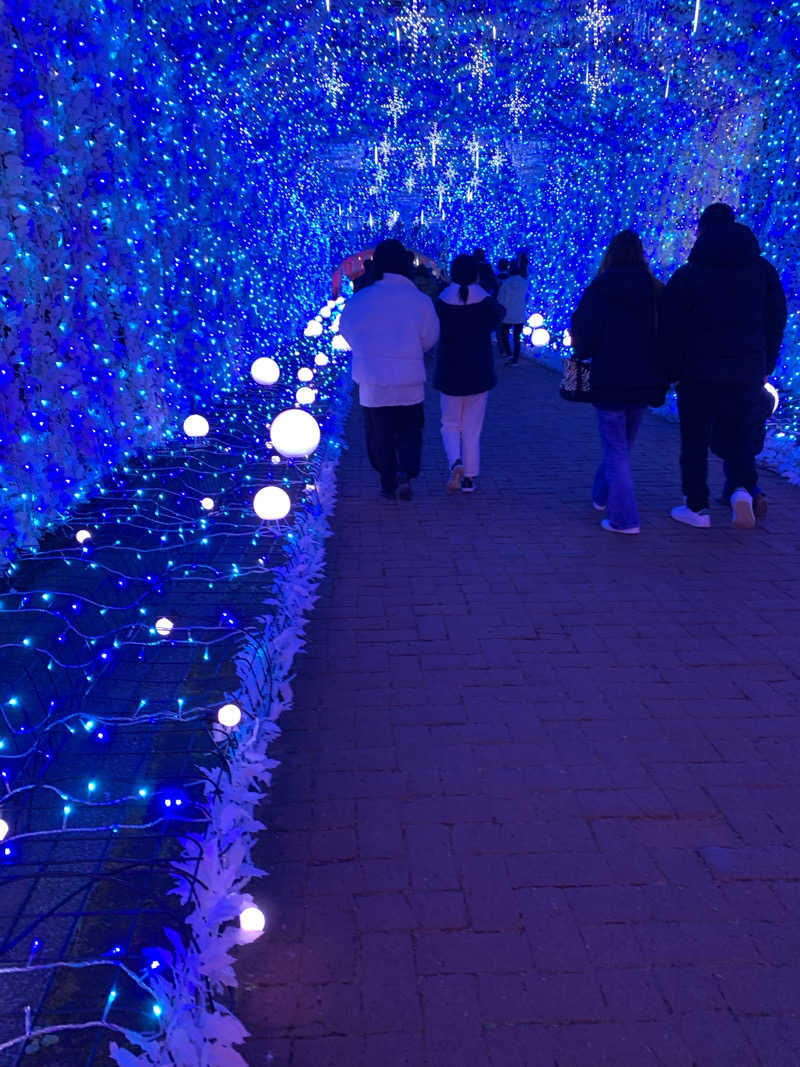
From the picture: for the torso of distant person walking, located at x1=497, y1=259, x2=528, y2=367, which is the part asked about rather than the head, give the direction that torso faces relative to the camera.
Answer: away from the camera

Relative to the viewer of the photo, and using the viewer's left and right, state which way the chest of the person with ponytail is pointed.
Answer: facing away from the viewer

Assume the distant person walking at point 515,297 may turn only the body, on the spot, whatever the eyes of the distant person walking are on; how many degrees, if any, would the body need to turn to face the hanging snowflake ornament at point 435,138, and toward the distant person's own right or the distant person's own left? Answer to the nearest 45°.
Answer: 0° — they already face it

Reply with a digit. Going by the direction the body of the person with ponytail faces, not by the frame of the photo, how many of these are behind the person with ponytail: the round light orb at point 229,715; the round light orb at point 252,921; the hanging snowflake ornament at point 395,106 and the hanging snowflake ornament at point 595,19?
2

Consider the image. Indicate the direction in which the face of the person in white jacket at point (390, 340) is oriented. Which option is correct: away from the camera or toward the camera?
away from the camera

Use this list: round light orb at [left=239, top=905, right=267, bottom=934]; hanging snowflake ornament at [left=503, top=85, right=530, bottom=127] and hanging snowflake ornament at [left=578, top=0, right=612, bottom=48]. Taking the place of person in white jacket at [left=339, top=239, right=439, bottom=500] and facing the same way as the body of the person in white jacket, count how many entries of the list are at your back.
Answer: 1

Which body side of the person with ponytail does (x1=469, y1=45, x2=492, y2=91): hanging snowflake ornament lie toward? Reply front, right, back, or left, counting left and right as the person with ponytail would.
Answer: front

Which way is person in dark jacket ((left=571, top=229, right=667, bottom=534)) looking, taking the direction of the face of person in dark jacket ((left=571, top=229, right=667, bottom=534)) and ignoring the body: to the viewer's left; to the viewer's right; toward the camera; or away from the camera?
away from the camera

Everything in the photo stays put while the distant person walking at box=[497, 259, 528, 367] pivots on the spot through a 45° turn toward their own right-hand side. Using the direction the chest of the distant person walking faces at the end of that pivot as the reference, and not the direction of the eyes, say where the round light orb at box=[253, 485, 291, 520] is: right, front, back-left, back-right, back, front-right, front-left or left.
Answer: back-right

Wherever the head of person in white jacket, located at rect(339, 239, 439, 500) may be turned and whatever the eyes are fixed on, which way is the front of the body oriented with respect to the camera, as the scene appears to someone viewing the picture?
away from the camera

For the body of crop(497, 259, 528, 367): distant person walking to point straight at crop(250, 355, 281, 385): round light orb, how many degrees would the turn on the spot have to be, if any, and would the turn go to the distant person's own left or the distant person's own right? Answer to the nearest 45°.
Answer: approximately 135° to the distant person's own left

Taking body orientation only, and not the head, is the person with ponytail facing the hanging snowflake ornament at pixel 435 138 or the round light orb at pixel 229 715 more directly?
the hanging snowflake ornament

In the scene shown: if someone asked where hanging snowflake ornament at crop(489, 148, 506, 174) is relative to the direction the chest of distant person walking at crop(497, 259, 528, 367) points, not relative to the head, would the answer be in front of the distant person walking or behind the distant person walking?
in front

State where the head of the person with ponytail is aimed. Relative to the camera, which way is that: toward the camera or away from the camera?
away from the camera
